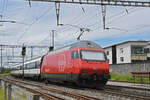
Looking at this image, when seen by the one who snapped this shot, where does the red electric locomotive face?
facing the viewer and to the right of the viewer
